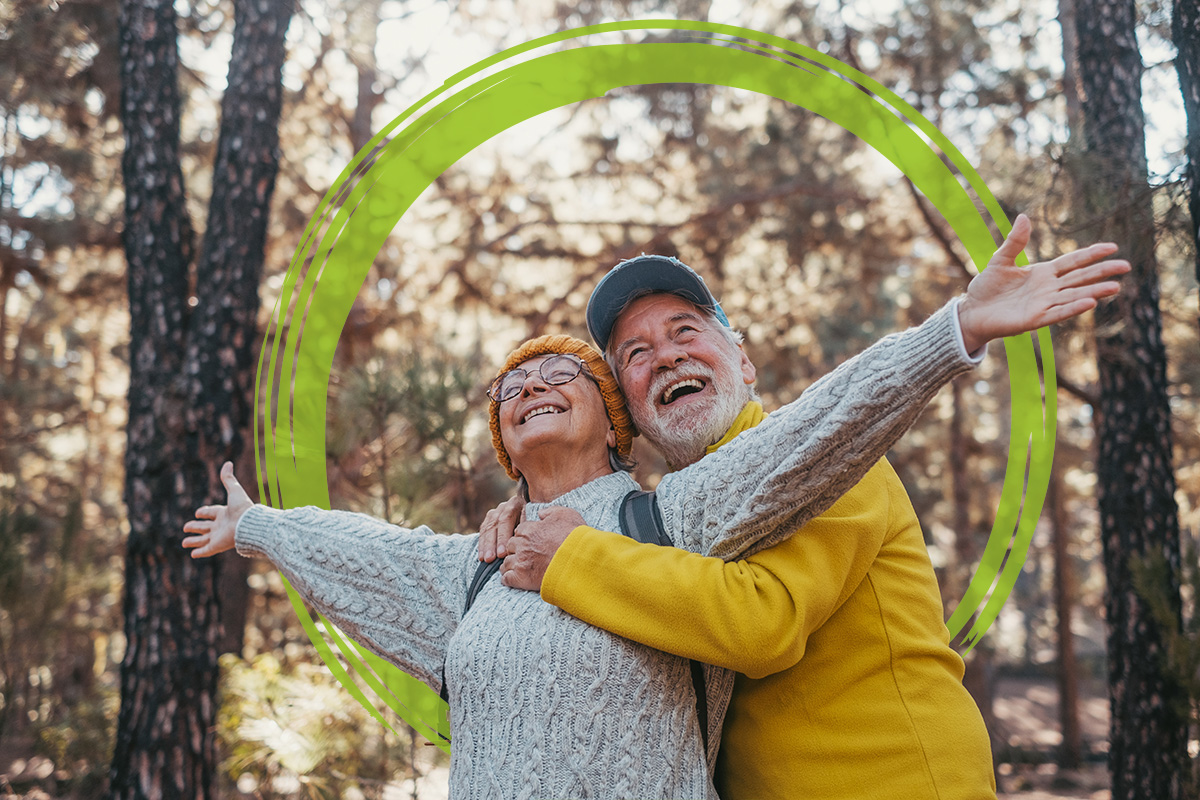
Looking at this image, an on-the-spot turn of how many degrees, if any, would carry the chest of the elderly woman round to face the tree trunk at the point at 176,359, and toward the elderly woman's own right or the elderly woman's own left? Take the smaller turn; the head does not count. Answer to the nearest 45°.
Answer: approximately 90° to the elderly woman's own right

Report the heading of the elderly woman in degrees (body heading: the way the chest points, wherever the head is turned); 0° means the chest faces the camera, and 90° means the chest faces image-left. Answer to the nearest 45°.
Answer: approximately 45°

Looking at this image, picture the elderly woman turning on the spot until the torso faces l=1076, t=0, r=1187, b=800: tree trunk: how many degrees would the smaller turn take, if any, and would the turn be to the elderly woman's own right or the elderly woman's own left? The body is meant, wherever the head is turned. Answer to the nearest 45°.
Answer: approximately 180°
